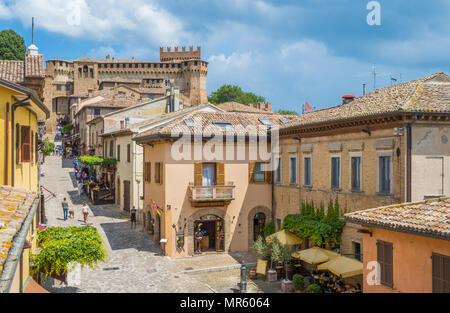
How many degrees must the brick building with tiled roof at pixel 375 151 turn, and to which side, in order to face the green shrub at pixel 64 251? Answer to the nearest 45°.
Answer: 0° — it already faces it

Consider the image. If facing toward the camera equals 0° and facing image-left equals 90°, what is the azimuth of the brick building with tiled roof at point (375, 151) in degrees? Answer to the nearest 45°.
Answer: approximately 45°

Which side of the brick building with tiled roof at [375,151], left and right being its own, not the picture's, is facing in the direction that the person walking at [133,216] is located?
right

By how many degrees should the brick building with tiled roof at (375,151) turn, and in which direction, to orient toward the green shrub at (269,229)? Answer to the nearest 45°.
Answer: approximately 90° to its right
